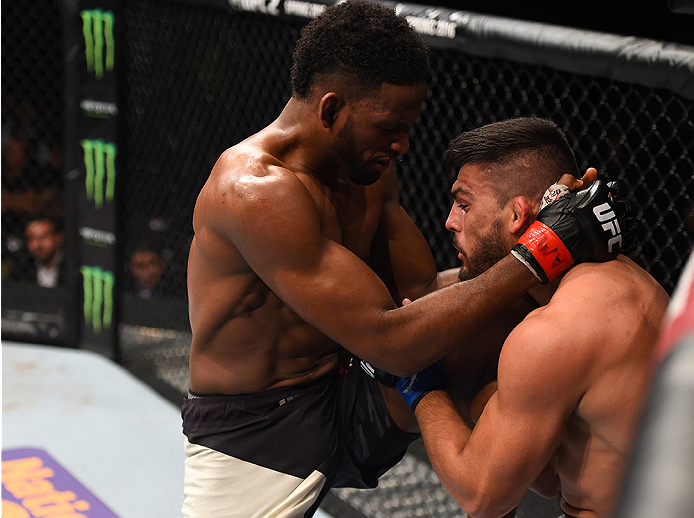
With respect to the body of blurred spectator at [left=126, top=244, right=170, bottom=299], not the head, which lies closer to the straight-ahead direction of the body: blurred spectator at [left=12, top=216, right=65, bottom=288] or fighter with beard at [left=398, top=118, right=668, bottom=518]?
the fighter with beard

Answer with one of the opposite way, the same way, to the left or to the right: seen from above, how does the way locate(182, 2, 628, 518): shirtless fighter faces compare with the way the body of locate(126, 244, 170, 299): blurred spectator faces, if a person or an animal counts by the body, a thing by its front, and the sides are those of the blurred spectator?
to the left

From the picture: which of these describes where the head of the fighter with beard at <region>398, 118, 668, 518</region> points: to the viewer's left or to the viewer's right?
to the viewer's left

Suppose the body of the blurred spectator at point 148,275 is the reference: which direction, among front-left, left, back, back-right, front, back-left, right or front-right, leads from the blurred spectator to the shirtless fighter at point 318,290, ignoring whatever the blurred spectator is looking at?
front

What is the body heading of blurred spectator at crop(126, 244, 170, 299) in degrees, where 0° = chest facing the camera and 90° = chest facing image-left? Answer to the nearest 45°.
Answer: approximately 0°

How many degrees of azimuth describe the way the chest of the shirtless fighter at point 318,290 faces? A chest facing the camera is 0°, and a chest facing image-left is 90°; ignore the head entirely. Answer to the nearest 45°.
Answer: approximately 270°

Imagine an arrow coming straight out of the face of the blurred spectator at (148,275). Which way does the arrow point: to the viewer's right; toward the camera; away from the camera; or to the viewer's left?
toward the camera

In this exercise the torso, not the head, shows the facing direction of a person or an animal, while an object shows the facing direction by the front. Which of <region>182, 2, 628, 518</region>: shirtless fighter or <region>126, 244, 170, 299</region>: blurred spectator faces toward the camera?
the blurred spectator

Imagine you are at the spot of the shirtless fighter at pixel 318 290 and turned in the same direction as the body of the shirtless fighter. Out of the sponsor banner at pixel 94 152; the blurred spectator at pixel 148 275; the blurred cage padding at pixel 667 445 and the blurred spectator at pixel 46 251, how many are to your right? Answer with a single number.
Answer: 1

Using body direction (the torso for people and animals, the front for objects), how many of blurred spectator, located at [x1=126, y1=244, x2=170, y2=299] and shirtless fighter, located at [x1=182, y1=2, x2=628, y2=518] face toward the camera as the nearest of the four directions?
1
